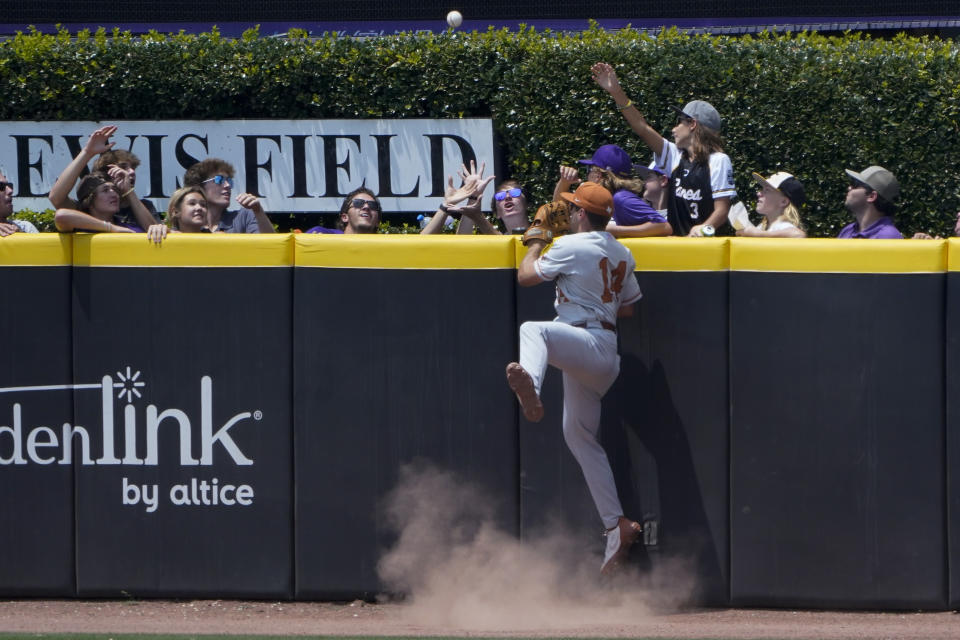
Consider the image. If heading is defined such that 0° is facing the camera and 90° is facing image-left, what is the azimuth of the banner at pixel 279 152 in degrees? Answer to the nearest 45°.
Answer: approximately 0°

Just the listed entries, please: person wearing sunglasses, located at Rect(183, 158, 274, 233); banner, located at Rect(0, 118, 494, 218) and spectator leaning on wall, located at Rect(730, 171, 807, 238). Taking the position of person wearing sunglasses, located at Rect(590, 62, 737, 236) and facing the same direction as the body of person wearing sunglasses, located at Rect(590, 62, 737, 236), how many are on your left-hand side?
1

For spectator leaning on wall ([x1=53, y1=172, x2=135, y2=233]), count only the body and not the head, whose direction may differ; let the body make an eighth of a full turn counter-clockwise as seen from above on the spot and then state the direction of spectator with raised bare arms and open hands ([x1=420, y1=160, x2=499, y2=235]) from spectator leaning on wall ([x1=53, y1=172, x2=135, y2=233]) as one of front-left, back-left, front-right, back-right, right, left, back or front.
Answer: front

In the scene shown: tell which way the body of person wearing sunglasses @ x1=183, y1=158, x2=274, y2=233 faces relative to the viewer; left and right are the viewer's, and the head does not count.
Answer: facing the viewer and to the right of the viewer

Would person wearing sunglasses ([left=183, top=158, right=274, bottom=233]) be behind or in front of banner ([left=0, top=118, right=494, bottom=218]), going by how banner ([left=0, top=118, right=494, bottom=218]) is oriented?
in front

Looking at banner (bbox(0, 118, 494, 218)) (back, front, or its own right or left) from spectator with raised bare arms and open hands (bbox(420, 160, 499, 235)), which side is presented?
front

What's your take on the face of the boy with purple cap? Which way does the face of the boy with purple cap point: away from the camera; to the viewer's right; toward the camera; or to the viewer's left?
to the viewer's left
